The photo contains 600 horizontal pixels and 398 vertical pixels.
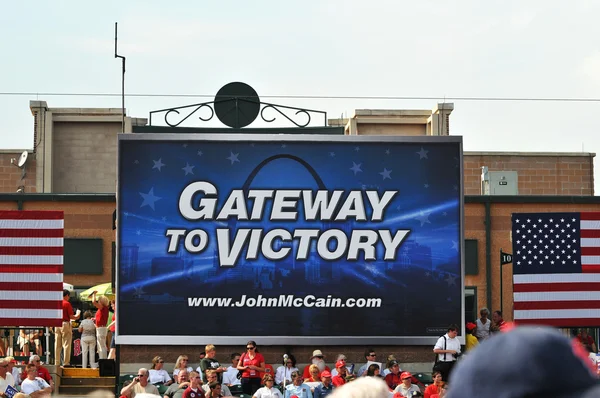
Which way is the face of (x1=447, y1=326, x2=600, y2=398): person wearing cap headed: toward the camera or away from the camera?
away from the camera

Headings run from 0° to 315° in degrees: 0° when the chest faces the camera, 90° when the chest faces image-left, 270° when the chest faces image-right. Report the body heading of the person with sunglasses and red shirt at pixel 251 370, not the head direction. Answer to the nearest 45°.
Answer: approximately 0°

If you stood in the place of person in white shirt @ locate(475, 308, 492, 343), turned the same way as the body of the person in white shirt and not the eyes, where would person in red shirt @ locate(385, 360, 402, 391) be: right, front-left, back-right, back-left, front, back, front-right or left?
front-right
